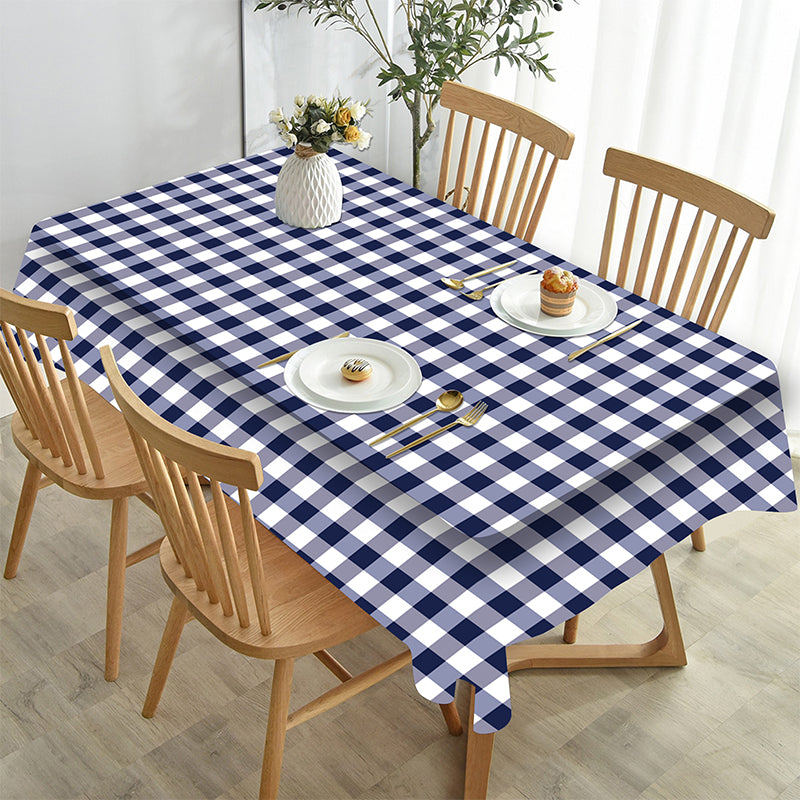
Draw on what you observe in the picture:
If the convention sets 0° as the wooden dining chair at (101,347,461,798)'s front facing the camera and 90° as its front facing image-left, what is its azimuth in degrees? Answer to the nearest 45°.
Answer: approximately 225°

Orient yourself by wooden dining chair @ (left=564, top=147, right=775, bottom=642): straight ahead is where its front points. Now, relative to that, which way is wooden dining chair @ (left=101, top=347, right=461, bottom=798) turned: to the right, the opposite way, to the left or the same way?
the opposite way

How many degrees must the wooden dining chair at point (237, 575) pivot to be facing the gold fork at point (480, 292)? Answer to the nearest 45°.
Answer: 0° — it already faces it

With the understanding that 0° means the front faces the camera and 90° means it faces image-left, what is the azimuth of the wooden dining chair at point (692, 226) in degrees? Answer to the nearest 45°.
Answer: approximately 45°

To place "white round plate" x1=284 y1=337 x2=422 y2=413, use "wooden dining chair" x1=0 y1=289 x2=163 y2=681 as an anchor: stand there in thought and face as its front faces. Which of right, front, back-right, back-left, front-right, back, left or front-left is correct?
right

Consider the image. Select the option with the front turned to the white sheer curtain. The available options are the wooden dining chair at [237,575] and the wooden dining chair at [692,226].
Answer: the wooden dining chair at [237,575]

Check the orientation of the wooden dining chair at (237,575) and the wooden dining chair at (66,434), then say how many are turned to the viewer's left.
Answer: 0

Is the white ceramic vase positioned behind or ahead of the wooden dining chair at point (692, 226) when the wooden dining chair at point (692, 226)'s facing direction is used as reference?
ahead

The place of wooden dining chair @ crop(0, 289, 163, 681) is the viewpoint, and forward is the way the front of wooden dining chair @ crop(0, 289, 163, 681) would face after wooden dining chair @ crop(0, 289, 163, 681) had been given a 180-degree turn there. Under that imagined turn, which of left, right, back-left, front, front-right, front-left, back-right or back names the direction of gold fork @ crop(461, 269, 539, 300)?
back-left

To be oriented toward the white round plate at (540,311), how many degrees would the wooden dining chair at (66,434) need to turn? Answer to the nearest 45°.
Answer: approximately 45° to its right

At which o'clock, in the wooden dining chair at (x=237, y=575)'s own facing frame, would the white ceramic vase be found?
The white ceramic vase is roughly at 11 o'clock from the wooden dining chair.

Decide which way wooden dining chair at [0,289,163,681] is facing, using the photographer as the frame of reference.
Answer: facing away from the viewer and to the right of the viewer
